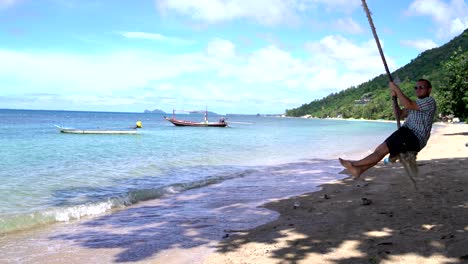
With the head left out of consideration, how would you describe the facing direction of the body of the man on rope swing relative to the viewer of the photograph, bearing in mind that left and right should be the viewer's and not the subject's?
facing to the left of the viewer

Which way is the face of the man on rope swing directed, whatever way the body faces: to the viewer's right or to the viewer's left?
to the viewer's left

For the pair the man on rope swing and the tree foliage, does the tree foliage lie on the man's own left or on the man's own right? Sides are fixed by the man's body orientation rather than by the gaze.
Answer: on the man's own right
